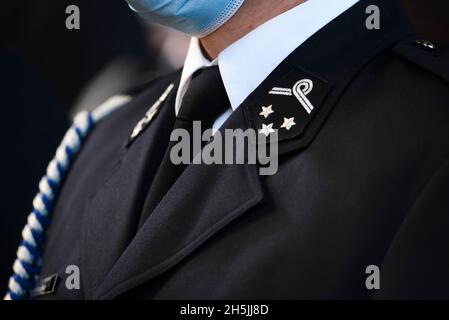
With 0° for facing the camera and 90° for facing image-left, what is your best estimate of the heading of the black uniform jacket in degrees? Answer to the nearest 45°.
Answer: approximately 45°
